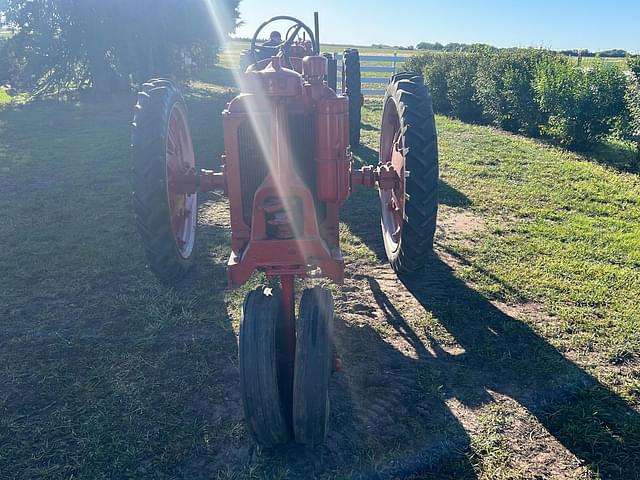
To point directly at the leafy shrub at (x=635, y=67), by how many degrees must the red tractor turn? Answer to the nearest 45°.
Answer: approximately 135° to its left

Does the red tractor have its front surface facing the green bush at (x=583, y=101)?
no

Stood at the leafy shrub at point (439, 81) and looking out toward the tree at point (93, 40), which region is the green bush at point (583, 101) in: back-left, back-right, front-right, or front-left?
back-left

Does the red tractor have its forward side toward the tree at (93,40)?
no

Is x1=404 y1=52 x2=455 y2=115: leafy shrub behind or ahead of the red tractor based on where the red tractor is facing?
behind

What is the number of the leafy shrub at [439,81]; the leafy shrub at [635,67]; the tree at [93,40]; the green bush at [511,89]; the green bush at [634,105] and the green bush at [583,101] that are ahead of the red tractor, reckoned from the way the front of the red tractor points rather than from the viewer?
0

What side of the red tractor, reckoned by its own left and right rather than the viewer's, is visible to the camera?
front

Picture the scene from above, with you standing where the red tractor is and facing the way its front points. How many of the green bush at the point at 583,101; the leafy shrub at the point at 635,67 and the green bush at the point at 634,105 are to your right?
0

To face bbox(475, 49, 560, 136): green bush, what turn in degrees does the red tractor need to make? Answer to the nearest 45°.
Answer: approximately 135° to its left

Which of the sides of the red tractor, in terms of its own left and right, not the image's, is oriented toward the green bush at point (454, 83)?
back

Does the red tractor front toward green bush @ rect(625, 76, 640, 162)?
no

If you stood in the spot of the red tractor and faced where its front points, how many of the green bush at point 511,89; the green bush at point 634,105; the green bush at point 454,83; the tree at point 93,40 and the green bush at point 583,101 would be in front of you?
0

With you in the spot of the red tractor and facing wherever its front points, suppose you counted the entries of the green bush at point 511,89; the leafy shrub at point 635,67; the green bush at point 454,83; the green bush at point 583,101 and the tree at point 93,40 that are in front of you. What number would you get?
0

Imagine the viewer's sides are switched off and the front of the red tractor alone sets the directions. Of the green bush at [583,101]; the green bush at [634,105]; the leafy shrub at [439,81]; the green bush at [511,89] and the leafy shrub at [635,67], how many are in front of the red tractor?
0
